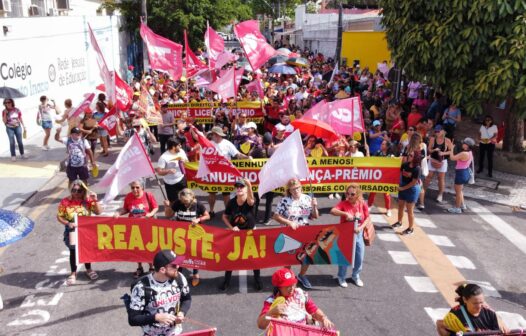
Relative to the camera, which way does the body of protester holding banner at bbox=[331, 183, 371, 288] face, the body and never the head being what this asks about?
toward the camera

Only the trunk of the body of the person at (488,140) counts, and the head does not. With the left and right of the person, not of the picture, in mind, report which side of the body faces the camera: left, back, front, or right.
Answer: front

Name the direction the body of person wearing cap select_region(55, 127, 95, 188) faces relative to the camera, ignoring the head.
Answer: toward the camera

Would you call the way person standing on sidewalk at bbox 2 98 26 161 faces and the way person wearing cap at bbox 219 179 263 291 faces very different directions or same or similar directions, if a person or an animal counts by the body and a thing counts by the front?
same or similar directions

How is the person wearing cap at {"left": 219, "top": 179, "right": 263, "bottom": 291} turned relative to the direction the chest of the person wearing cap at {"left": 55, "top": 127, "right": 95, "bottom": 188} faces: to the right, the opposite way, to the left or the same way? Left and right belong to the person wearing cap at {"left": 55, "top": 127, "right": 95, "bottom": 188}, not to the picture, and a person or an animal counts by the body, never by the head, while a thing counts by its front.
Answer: the same way

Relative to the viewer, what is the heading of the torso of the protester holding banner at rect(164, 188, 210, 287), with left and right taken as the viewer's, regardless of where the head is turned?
facing the viewer

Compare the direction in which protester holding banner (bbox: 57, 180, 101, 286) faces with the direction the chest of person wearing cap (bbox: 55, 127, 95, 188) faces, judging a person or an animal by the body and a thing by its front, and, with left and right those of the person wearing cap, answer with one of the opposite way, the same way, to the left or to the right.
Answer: the same way

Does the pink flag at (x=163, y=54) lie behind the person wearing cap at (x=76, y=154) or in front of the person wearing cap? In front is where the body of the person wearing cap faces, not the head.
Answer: behind

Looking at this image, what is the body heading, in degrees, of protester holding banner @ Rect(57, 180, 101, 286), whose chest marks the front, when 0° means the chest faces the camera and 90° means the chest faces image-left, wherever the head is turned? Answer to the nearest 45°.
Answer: approximately 0°

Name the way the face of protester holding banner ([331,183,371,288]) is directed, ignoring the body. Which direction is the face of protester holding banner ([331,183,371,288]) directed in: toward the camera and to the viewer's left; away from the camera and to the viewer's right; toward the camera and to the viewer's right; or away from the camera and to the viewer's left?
toward the camera and to the viewer's left

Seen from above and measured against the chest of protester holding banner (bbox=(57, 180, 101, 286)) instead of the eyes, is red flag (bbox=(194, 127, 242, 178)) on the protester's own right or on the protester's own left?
on the protester's own left

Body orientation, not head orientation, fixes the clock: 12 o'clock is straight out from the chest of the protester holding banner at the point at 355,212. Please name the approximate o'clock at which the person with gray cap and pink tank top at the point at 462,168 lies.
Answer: The person with gray cap and pink tank top is roughly at 7 o'clock from the protester holding banner.

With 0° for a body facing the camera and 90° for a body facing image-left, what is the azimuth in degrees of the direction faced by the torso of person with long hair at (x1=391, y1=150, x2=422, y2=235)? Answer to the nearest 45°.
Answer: approximately 45°

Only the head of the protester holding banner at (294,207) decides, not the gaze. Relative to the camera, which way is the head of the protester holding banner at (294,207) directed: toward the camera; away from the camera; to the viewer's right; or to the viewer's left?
toward the camera

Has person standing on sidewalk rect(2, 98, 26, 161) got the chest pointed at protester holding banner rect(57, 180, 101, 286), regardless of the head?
yes

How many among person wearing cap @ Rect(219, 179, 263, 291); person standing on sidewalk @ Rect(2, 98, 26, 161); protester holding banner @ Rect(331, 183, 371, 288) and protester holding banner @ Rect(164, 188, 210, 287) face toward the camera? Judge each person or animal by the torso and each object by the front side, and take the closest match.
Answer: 4

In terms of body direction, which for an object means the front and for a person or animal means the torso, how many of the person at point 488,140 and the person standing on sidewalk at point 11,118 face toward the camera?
2

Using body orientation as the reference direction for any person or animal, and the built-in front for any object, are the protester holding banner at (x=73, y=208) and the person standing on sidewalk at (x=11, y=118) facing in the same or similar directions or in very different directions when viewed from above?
same or similar directions

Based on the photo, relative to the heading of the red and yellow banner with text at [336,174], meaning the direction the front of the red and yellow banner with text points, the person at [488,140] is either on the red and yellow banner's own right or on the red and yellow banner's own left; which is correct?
on the red and yellow banner's own left

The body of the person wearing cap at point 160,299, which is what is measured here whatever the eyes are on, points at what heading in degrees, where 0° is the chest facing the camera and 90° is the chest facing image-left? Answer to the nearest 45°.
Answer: approximately 315°

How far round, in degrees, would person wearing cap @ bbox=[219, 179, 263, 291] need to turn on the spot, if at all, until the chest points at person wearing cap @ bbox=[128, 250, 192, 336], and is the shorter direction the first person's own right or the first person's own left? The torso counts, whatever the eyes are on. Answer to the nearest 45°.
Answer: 0° — they already face them

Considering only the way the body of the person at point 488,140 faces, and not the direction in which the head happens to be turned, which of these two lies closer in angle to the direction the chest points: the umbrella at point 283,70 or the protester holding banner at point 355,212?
the protester holding banner
